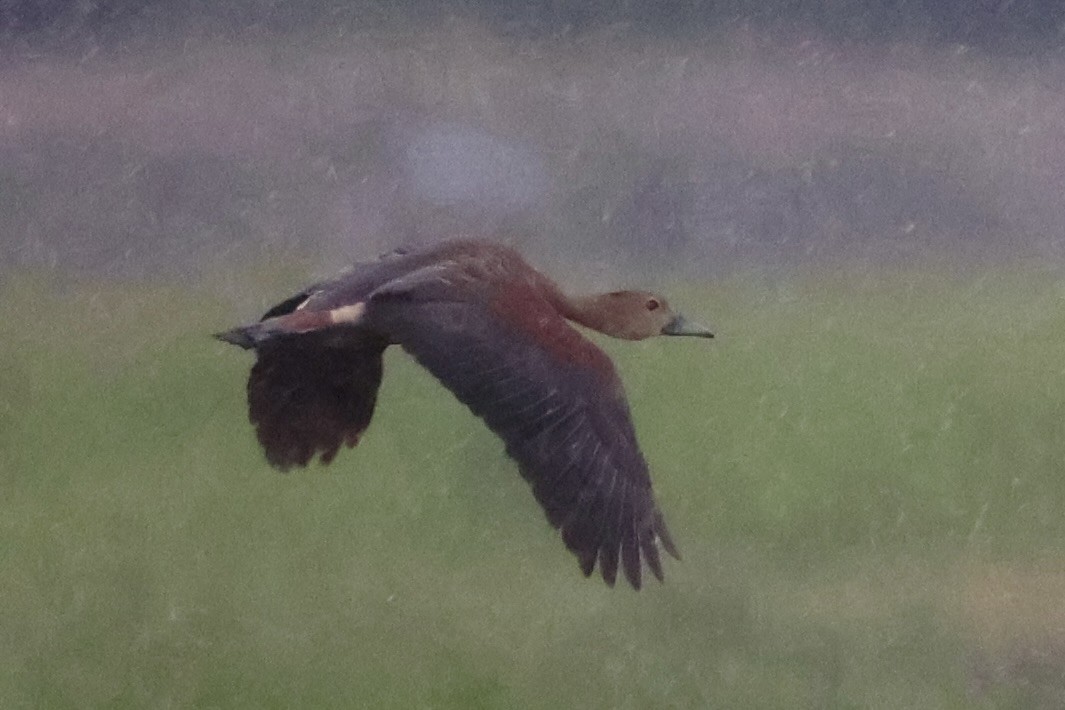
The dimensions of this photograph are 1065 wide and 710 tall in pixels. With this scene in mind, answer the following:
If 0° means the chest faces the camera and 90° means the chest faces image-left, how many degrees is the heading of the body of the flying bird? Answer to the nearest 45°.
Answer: approximately 270°
